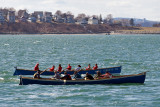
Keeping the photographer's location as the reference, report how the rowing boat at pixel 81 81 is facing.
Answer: facing to the right of the viewer
